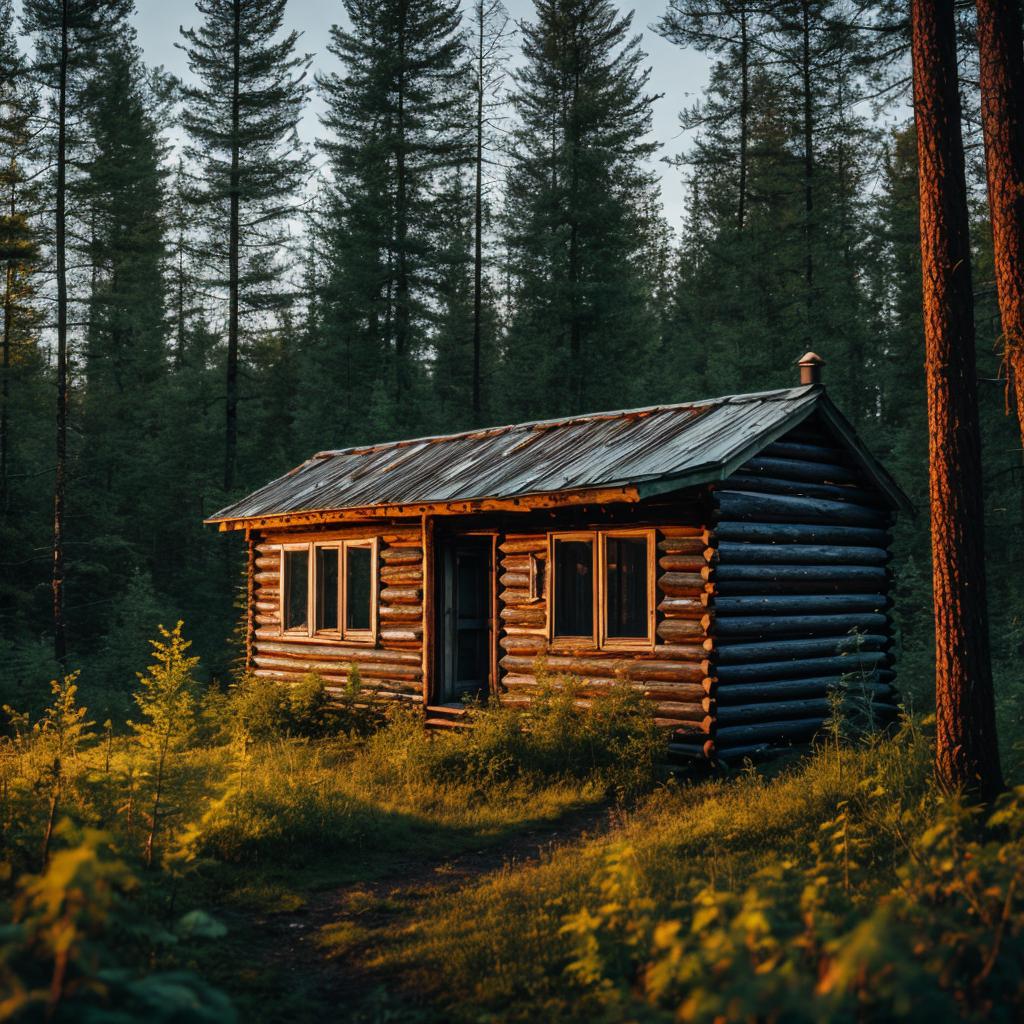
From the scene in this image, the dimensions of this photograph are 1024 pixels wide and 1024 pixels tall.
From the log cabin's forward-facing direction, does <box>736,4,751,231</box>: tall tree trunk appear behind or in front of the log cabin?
behind

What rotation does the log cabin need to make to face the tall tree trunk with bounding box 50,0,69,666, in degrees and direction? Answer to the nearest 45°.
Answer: approximately 90° to its right

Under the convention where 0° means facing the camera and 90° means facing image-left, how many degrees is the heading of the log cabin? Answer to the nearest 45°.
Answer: approximately 45°

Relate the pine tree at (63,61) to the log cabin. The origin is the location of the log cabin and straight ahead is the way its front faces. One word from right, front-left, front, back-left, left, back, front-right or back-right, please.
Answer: right

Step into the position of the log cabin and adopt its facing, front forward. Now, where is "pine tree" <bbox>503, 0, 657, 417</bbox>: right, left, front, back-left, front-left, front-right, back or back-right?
back-right

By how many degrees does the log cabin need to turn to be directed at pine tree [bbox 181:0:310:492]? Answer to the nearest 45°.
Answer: approximately 90° to its right

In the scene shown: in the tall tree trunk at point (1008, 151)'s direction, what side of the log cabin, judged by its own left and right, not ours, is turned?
left
